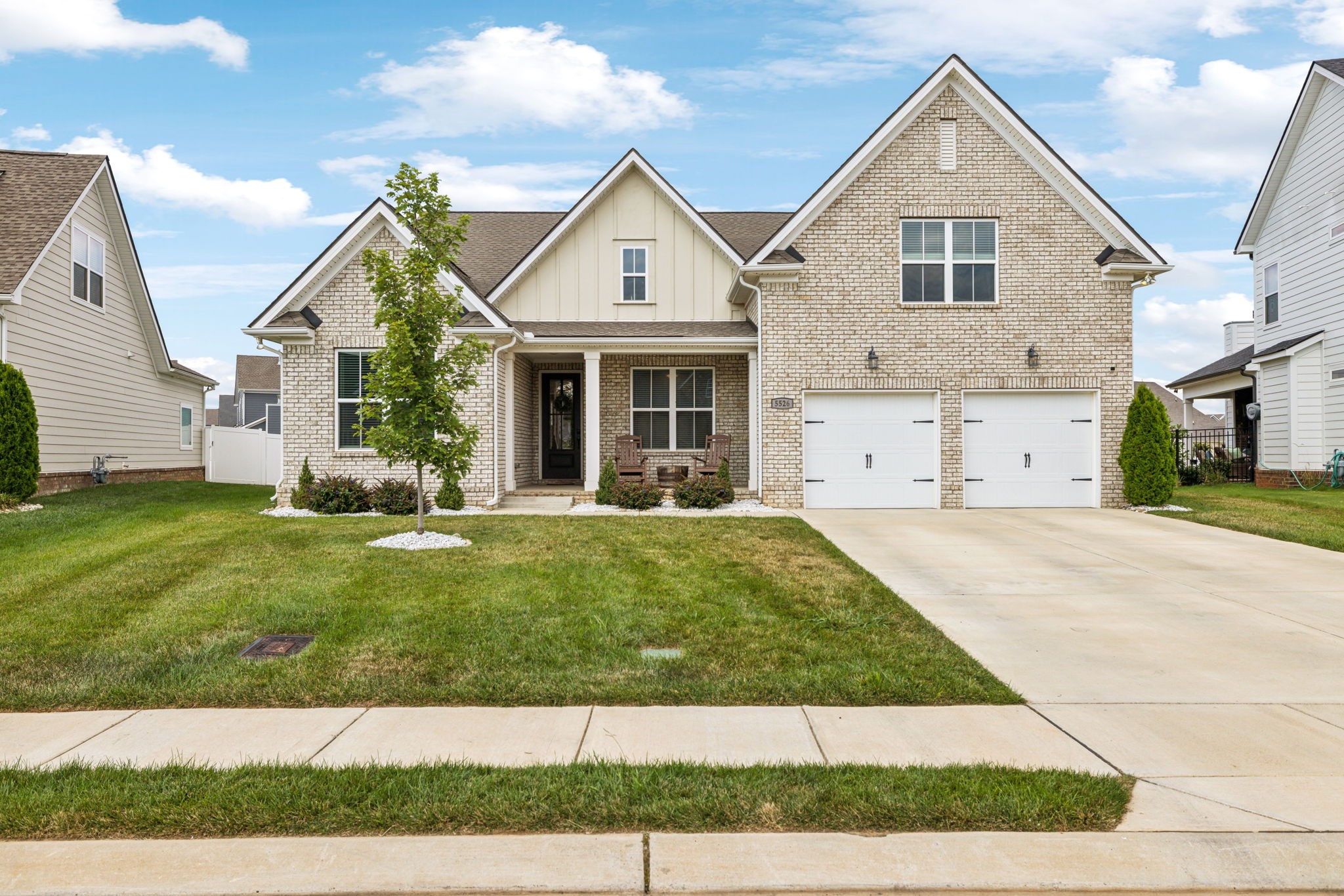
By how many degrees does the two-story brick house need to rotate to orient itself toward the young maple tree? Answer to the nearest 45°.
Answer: approximately 45° to its right

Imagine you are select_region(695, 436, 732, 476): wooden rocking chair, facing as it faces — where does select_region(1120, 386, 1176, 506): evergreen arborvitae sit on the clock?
The evergreen arborvitae is roughly at 8 o'clock from the wooden rocking chair.

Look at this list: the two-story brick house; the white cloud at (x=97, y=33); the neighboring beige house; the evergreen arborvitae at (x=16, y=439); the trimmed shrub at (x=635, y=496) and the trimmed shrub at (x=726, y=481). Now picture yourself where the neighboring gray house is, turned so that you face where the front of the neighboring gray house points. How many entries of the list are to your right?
6

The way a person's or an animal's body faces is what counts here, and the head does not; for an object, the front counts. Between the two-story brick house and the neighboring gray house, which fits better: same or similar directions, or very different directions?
same or similar directions

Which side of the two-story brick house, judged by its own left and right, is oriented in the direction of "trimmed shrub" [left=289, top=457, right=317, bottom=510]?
right

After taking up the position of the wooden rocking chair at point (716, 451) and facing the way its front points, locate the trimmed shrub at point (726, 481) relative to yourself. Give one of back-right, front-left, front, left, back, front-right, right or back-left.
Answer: front-left

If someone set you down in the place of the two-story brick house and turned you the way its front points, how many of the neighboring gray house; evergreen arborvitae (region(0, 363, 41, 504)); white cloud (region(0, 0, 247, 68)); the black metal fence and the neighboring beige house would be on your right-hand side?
3

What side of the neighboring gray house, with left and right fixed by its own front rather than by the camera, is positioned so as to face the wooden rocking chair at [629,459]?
right

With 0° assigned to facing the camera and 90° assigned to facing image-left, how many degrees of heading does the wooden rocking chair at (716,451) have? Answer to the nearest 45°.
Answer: approximately 45°

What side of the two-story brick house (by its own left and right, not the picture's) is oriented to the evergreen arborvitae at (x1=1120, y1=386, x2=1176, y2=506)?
left

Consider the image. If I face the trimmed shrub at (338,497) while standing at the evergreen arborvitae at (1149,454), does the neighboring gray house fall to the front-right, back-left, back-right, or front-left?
back-right

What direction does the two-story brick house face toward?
toward the camera

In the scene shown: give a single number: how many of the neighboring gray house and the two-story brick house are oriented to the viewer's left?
0

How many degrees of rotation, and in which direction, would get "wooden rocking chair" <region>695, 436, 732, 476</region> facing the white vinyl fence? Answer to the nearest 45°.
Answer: approximately 90° to its right
